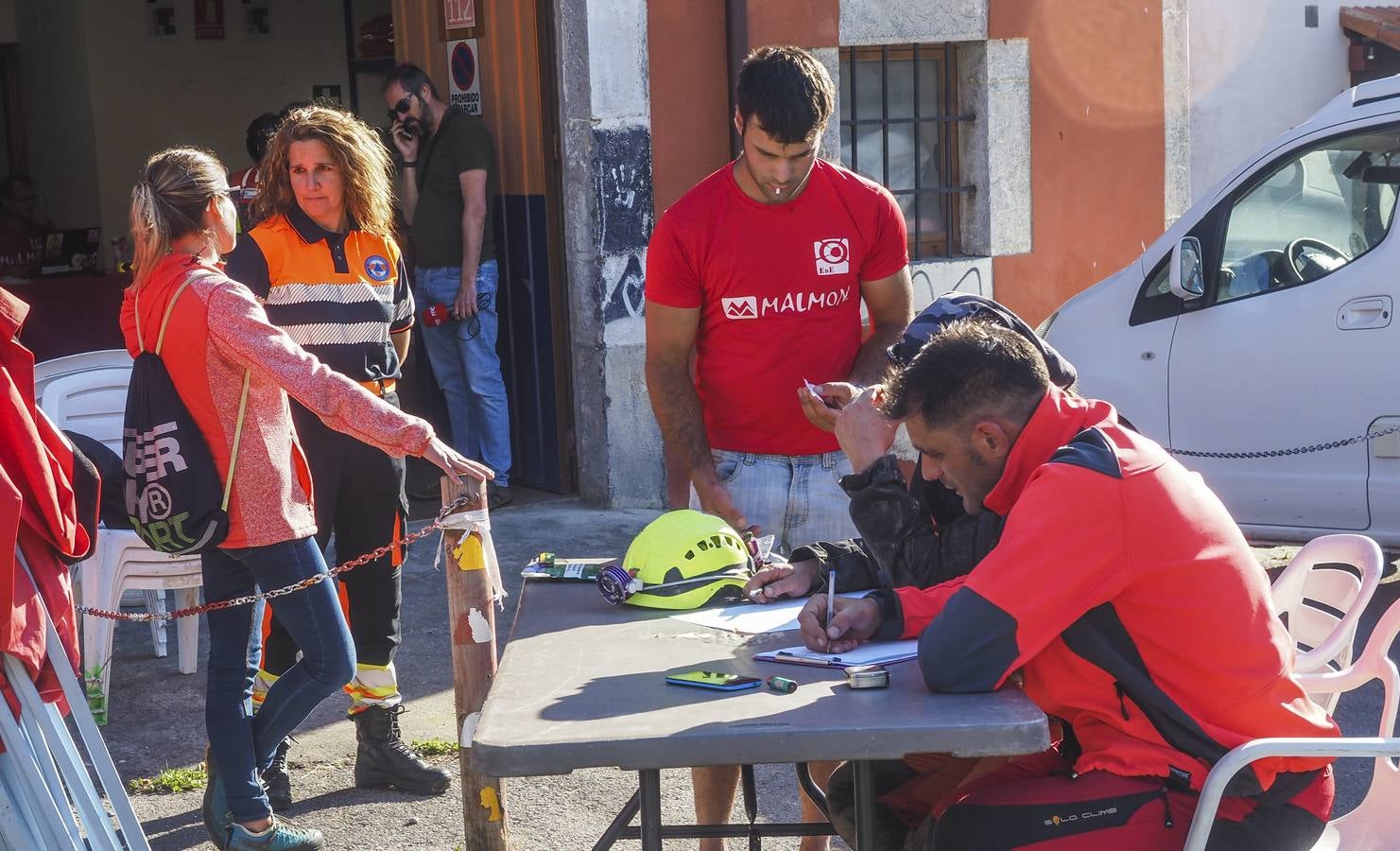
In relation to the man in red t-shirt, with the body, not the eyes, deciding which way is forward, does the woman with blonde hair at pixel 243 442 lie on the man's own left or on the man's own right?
on the man's own right

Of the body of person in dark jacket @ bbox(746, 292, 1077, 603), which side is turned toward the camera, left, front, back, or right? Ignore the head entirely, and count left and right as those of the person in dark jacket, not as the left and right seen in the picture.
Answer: left

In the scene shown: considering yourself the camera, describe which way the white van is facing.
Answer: facing to the left of the viewer

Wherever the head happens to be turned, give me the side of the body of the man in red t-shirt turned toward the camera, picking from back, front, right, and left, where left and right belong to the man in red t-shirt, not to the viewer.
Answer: front

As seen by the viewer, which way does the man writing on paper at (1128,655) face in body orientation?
to the viewer's left

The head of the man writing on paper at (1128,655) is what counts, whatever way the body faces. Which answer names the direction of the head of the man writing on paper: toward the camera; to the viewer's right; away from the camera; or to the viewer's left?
to the viewer's left

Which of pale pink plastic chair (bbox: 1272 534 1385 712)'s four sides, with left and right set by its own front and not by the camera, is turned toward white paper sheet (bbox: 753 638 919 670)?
front

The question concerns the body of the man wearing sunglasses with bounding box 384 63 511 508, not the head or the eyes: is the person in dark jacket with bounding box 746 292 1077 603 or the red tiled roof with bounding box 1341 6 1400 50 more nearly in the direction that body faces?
the person in dark jacket

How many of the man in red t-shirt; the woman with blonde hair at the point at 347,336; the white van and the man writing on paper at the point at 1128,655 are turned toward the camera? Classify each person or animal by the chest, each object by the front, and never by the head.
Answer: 2

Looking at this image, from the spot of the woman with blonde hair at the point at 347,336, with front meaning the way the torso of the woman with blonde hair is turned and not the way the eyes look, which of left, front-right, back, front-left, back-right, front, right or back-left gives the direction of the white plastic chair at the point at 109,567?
back-right

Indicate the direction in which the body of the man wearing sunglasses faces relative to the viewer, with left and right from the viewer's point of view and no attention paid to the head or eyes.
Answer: facing the viewer and to the left of the viewer
